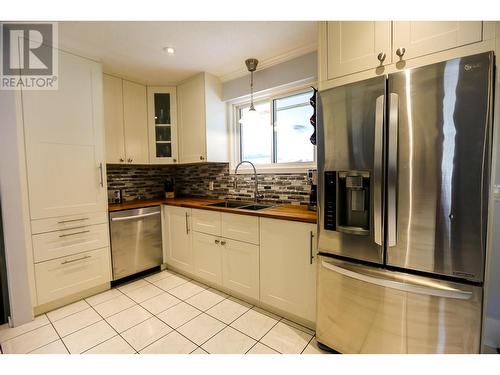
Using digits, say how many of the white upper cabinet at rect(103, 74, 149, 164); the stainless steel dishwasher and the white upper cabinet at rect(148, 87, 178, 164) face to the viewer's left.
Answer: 0

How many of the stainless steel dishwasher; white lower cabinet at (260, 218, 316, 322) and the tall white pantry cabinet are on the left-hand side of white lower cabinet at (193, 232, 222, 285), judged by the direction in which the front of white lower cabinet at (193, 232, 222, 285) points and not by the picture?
1

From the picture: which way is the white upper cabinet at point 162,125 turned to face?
toward the camera

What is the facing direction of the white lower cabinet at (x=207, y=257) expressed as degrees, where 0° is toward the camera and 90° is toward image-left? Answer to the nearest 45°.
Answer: approximately 45°

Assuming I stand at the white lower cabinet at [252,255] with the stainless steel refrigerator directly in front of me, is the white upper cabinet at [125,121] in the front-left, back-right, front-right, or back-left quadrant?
back-right

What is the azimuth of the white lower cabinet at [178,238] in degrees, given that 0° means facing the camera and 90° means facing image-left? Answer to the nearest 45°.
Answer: approximately 45°

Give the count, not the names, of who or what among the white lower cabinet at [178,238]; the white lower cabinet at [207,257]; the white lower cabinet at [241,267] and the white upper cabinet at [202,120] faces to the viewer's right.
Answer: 0

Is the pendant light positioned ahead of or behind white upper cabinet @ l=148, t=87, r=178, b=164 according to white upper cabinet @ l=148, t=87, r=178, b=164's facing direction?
ahead

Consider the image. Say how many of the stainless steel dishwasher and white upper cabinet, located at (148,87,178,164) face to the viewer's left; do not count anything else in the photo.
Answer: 0

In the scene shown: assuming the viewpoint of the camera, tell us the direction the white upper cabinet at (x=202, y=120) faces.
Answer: facing the viewer and to the left of the viewer

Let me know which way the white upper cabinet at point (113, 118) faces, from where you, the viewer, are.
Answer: facing the viewer and to the right of the viewer

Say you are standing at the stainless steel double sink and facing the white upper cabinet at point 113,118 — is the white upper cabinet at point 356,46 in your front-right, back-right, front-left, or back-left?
back-left
